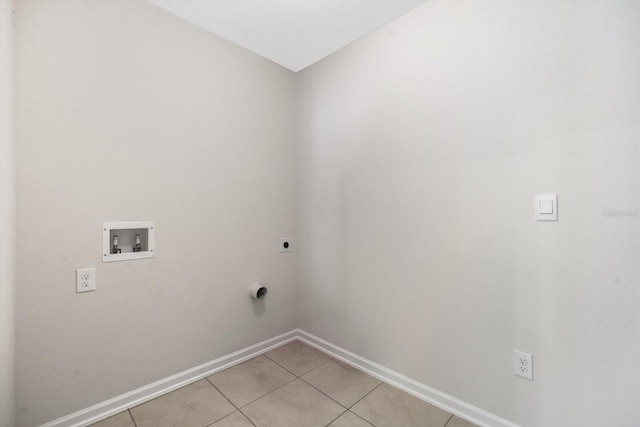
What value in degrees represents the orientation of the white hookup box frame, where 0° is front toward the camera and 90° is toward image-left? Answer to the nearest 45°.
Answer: approximately 0°

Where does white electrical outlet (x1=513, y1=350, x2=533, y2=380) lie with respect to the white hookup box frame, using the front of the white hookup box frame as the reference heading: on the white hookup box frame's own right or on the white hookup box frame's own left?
on the white hookup box frame's own left

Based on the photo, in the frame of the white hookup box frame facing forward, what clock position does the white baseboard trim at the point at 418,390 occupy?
The white baseboard trim is roughly at 10 o'clock from the white hookup box frame.

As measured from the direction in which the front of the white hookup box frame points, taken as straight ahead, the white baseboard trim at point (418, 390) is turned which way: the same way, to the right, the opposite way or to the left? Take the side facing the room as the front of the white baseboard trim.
to the right

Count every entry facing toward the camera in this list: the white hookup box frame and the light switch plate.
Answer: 2

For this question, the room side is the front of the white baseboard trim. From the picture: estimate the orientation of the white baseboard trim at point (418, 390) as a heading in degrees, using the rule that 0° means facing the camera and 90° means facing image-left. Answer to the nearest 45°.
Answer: approximately 45°

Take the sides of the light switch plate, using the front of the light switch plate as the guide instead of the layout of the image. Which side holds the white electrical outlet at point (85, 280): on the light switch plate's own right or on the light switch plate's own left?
on the light switch plate's own right

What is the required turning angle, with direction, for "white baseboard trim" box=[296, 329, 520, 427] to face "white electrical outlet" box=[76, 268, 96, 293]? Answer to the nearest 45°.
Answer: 0° — it already faces it

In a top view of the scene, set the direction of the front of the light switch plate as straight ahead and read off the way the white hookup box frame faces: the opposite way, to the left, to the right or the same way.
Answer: to the left
